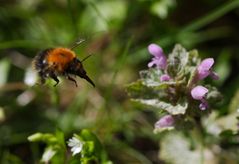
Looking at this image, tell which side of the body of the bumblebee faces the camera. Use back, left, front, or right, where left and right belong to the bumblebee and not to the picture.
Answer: right
